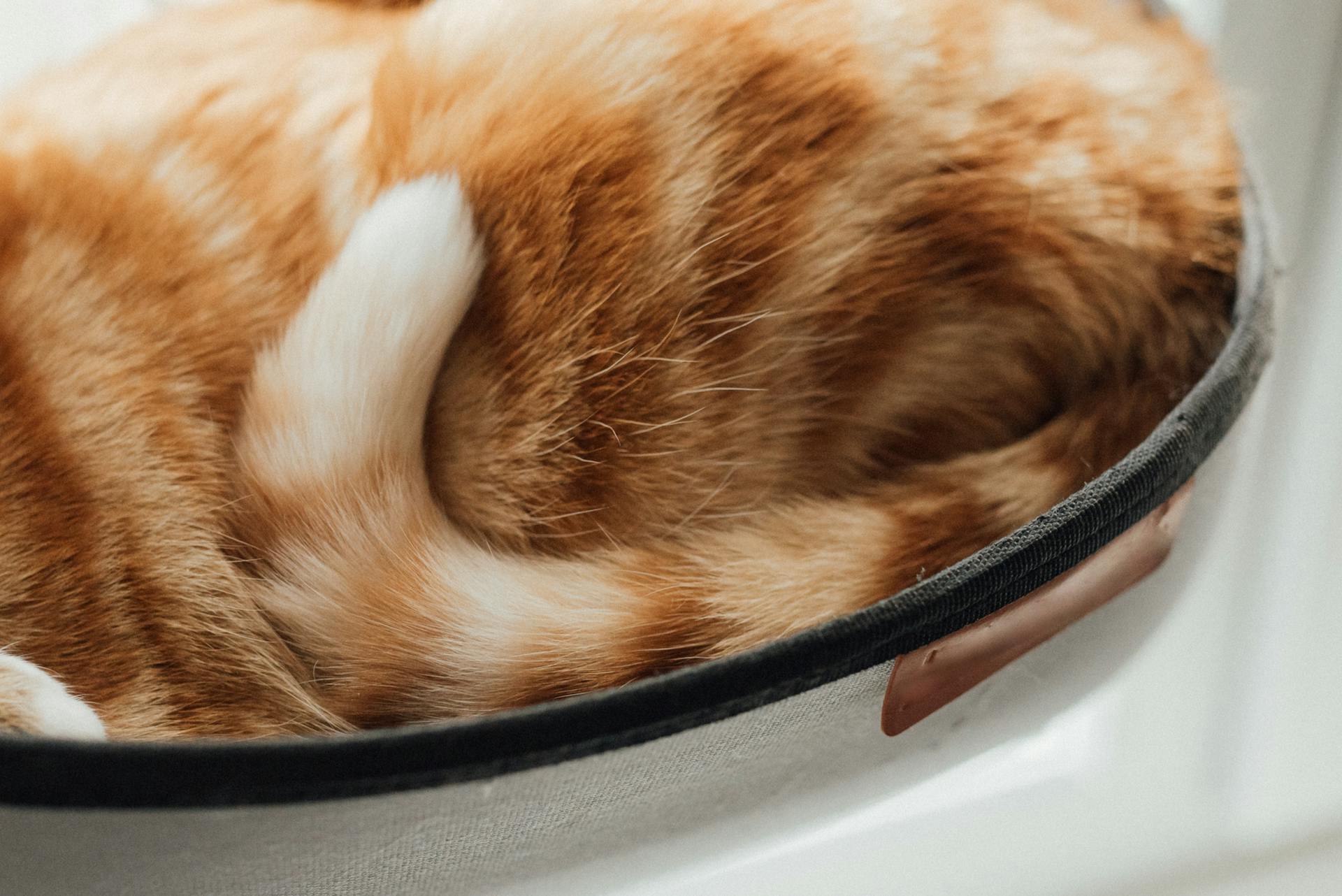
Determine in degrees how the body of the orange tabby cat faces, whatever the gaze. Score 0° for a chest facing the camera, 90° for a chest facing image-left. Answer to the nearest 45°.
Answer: approximately 90°
